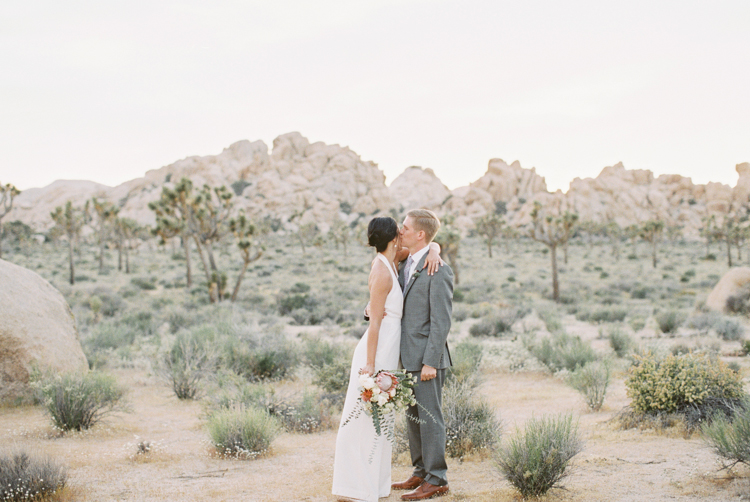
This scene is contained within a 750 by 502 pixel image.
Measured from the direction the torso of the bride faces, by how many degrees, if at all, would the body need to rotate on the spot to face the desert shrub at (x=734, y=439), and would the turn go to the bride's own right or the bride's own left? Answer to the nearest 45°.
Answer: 0° — they already face it

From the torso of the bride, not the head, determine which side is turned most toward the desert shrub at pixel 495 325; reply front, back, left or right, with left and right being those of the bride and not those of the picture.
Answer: left

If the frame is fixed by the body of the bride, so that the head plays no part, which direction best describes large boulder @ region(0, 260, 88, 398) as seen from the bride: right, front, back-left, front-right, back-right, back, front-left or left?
back-left

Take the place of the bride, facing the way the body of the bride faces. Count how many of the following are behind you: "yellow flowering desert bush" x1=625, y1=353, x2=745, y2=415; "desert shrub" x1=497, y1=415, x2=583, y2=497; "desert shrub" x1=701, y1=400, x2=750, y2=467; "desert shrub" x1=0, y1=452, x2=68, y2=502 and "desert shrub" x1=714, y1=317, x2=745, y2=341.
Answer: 1

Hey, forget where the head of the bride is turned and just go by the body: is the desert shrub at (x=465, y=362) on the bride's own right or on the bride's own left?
on the bride's own left

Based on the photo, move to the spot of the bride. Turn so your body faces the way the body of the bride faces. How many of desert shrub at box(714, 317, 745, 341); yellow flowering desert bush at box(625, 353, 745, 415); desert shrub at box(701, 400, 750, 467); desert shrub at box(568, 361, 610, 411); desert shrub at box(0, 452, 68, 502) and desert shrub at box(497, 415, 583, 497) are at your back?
1

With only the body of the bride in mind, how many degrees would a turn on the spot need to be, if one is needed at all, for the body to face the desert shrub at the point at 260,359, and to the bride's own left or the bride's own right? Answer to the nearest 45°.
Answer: approximately 90° to the bride's own left

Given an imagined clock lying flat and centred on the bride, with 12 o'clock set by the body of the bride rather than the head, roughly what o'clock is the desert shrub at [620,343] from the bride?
The desert shrub is roughly at 10 o'clock from the bride.

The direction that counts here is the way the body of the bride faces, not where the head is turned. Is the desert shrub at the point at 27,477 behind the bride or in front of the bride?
behind

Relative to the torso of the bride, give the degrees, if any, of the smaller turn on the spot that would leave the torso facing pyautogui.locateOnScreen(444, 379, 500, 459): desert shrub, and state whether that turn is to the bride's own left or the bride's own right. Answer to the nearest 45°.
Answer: approximately 45° to the bride's own left

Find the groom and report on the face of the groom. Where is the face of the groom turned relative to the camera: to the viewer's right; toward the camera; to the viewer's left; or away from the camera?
to the viewer's left

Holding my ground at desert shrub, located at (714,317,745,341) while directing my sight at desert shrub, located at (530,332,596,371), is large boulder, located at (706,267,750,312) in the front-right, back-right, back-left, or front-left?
back-right

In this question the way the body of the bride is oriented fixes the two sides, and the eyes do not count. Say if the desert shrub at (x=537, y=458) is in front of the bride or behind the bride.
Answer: in front

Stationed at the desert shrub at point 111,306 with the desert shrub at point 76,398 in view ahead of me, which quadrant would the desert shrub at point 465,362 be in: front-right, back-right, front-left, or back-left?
front-left

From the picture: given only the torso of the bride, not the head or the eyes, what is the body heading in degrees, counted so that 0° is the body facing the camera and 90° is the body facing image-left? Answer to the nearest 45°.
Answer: approximately 270°

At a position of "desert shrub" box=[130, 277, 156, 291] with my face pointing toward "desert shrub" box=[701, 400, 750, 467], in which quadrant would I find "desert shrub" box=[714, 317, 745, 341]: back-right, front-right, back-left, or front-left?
front-left

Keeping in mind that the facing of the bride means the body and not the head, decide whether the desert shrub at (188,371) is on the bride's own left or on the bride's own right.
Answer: on the bride's own left

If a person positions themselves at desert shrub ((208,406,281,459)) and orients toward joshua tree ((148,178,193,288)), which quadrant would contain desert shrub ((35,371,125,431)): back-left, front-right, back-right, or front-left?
front-left
